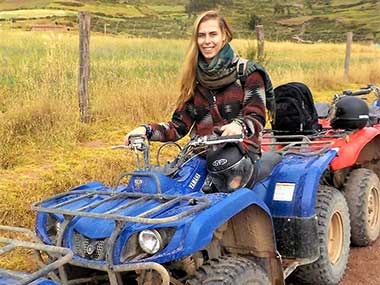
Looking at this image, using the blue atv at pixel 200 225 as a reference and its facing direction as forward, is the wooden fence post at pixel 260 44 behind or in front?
behind

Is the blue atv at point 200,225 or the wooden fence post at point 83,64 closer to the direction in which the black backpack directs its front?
the blue atv

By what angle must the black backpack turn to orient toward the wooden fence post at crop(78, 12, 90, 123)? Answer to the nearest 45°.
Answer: approximately 90° to its right

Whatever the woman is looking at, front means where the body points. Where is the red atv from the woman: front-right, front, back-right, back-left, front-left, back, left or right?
back

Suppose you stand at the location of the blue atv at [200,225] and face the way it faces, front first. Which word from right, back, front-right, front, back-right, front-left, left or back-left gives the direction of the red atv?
back

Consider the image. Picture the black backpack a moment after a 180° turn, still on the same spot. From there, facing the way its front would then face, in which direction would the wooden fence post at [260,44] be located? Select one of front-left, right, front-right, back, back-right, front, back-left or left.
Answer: front-left

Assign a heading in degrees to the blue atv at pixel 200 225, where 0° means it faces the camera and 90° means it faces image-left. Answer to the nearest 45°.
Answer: approximately 45°

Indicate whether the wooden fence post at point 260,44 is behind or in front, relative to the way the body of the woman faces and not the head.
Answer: behind

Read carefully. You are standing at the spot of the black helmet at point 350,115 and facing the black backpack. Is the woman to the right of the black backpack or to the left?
left

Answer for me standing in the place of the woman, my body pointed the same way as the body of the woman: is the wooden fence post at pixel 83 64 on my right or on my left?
on my right
